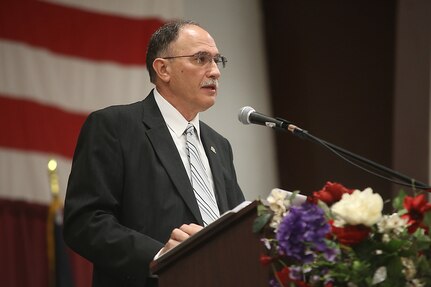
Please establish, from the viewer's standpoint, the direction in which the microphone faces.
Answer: facing to the left of the viewer

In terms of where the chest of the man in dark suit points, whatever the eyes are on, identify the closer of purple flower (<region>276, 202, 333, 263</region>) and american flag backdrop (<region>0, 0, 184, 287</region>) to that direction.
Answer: the purple flower

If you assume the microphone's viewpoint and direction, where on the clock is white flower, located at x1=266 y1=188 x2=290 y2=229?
The white flower is roughly at 9 o'clock from the microphone.

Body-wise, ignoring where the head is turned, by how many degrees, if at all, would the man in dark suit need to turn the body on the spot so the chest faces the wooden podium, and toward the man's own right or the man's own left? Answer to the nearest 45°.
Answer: approximately 45° to the man's own right

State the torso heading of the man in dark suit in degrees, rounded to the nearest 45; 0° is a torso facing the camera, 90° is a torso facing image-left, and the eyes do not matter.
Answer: approximately 315°

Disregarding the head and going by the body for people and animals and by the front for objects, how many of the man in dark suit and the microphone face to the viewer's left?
1

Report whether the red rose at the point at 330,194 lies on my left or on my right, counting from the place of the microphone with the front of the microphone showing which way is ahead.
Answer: on my left

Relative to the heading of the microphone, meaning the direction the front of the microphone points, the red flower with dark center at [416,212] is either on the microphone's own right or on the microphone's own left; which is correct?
on the microphone's own left

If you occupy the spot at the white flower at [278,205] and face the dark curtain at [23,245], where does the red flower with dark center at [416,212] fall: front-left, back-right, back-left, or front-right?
back-right
